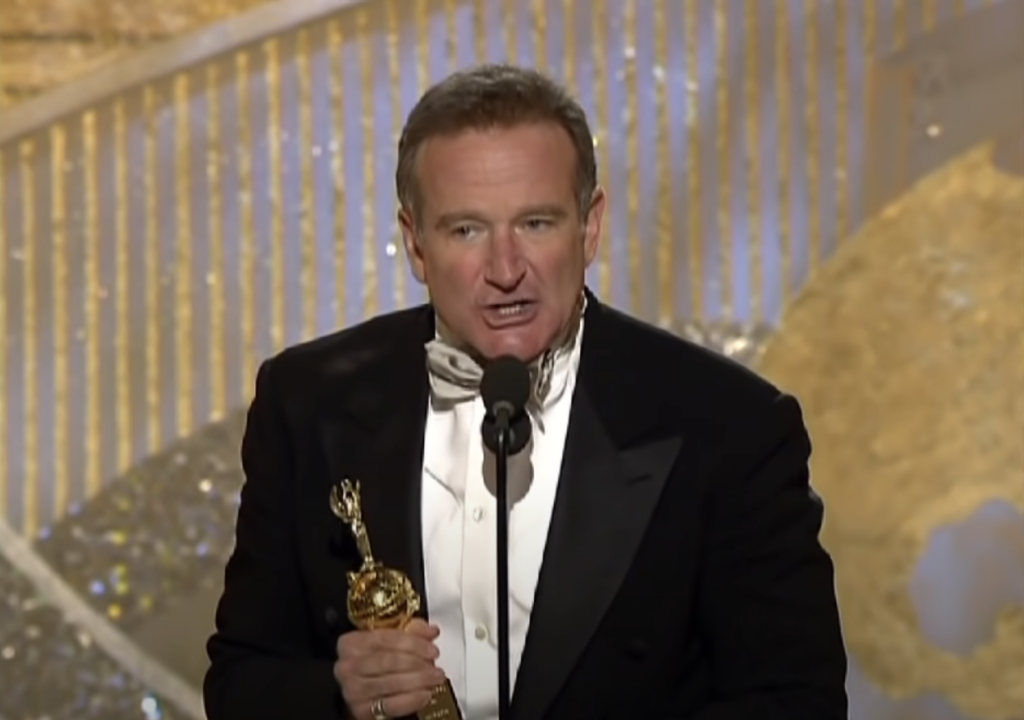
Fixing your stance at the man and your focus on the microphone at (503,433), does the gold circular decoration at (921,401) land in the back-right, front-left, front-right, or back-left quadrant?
back-left

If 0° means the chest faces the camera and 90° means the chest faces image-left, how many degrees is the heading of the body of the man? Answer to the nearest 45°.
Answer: approximately 0°

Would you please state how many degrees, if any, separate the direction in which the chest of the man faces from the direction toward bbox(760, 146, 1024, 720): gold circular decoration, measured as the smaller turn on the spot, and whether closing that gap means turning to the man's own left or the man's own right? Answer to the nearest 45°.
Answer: approximately 135° to the man's own left
